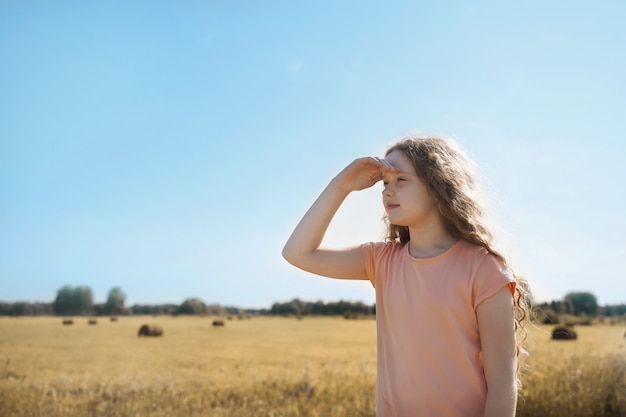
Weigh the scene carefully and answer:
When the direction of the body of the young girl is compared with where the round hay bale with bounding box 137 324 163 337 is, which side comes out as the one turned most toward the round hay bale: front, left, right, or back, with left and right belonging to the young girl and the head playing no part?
right

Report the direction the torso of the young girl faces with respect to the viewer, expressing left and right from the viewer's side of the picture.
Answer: facing the viewer and to the left of the viewer
